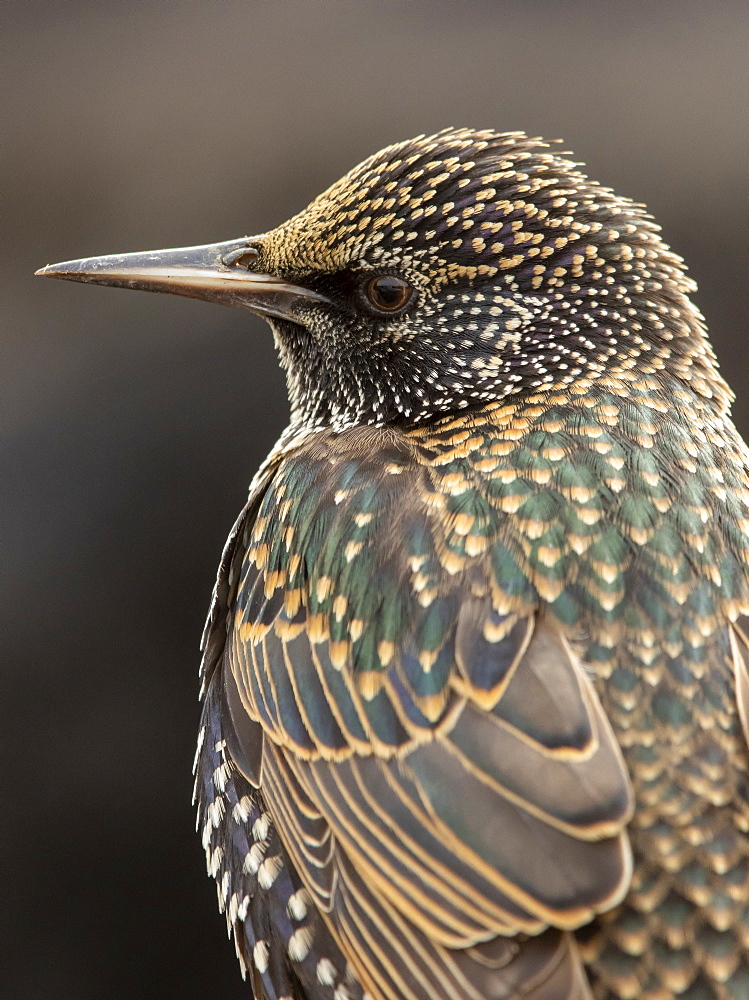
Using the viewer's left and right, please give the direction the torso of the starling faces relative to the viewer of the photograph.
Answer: facing away from the viewer and to the left of the viewer
